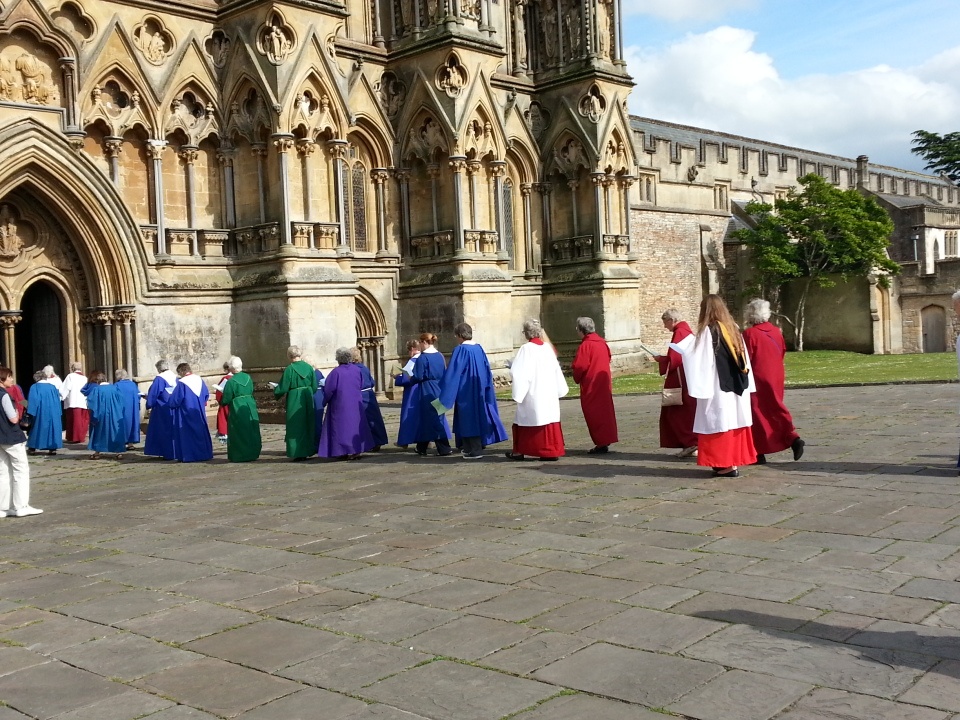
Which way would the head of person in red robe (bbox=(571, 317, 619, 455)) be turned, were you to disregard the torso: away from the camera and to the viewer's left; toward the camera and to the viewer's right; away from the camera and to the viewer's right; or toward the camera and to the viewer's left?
away from the camera and to the viewer's left

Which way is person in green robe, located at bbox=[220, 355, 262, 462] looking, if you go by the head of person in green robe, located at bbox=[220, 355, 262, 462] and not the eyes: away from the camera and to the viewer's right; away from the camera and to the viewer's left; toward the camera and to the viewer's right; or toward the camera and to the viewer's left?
away from the camera and to the viewer's left

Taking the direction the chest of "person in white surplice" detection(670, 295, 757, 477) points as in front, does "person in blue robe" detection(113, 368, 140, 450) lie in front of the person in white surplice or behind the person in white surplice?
in front

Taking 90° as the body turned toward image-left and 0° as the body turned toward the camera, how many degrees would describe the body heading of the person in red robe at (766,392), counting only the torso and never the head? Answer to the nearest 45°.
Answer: approximately 135°

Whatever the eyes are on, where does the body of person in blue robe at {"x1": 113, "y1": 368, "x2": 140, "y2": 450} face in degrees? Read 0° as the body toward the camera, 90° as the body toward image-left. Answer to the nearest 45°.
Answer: approximately 135°

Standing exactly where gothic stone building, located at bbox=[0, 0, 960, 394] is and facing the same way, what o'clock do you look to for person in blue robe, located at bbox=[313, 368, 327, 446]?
The person in blue robe is roughly at 1 o'clock from the gothic stone building.

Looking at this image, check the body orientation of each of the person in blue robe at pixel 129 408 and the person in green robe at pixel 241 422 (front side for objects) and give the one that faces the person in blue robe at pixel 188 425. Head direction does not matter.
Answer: the person in green robe

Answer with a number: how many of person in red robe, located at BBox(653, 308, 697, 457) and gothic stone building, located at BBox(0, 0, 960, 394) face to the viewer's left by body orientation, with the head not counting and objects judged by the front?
1

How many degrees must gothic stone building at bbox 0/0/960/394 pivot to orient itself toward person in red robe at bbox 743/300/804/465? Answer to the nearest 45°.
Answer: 0° — it already faces them

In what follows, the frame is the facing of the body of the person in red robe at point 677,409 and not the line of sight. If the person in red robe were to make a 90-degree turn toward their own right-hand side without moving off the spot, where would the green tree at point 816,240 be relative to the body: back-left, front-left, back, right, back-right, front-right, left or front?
front

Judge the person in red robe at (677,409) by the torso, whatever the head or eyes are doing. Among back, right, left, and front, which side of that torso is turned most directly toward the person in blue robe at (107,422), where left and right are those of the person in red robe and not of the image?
front

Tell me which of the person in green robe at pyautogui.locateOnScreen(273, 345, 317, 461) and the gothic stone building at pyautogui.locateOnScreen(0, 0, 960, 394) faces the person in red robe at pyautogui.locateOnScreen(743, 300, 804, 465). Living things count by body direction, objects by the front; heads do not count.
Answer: the gothic stone building

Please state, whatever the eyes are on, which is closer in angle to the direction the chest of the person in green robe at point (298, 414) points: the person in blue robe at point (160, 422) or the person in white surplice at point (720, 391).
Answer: the person in blue robe

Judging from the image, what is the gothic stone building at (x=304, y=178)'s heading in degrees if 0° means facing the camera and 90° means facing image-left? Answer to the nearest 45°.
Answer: approximately 315°

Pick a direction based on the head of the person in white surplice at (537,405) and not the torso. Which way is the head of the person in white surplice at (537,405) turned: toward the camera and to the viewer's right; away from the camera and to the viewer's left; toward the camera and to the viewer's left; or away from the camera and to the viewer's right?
away from the camera and to the viewer's left

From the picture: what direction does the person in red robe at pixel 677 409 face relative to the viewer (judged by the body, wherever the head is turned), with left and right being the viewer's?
facing to the left of the viewer

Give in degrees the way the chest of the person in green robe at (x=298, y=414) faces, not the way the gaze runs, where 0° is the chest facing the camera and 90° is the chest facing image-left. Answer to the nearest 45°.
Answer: approximately 135°

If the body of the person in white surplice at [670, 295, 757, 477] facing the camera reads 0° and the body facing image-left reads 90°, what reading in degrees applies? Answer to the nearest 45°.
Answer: approximately 135°
